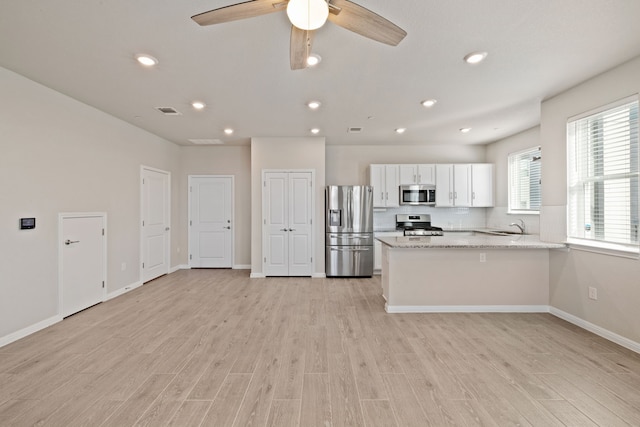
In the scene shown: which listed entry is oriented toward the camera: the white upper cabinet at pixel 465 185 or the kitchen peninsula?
the white upper cabinet

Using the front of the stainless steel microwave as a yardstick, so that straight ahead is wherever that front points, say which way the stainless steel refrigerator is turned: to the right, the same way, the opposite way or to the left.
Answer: the same way

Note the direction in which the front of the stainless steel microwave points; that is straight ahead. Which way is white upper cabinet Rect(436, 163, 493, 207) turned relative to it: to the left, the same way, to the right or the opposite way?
the same way

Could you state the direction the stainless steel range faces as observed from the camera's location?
facing the viewer

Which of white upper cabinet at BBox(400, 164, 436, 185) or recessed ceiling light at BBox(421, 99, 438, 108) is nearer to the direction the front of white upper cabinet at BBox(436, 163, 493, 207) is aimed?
the recessed ceiling light

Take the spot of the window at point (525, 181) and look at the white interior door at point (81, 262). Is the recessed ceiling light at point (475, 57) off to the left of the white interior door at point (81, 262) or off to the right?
left

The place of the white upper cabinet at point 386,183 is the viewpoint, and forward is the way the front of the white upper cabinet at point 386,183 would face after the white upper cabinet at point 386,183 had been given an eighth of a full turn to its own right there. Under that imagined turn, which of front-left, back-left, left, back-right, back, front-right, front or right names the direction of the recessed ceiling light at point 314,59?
front-left

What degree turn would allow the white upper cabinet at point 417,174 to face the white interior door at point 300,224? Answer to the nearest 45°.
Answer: approximately 45° to its right

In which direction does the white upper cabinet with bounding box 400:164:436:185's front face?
toward the camera

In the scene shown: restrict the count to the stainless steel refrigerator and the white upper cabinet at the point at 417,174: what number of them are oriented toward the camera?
2

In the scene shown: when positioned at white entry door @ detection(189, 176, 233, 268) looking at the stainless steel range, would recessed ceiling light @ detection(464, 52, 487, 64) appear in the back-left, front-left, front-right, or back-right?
front-right

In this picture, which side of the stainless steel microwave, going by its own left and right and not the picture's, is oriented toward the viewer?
front

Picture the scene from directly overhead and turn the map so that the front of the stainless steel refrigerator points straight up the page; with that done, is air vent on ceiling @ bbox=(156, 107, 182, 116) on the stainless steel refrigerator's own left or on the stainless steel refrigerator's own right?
on the stainless steel refrigerator's own right

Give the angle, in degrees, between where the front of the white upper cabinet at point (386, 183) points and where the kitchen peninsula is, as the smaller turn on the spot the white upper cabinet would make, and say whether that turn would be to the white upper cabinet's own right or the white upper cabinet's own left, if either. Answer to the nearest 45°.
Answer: approximately 45° to the white upper cabinet's own left

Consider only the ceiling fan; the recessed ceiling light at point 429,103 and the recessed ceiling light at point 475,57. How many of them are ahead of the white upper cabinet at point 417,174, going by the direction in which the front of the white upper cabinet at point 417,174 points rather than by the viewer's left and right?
3

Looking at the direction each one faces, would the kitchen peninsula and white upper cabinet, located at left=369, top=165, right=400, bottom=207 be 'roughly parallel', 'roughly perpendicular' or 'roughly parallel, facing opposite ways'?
roughly parallel, facing opposite ways
